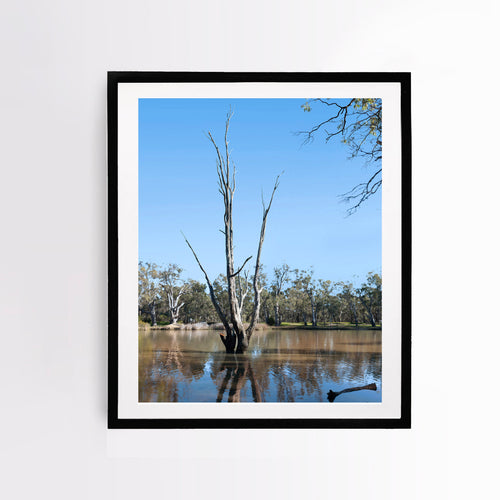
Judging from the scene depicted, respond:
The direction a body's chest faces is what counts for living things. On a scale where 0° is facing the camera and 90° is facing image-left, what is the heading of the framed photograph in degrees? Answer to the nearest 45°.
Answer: approximately 0°
